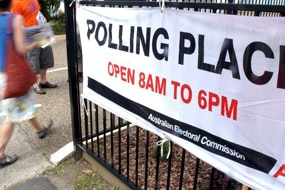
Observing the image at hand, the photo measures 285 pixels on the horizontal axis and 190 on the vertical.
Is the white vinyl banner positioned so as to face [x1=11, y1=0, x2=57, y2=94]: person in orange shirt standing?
no

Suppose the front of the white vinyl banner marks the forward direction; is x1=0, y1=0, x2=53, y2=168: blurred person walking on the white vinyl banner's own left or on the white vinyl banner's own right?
on the white vinyl banner's own right

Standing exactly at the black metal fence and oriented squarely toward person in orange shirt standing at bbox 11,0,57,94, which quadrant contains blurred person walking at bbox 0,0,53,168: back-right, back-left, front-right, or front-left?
front-left

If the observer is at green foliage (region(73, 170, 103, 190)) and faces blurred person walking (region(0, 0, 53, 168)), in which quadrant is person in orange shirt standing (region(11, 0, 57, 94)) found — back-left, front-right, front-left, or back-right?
front-right
